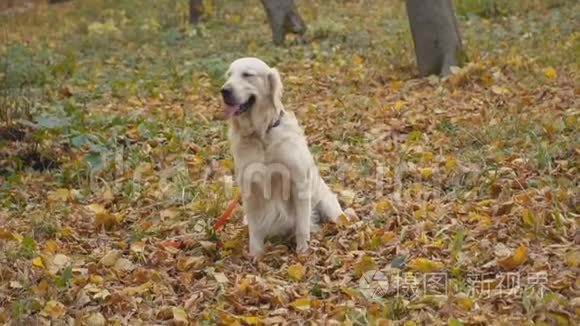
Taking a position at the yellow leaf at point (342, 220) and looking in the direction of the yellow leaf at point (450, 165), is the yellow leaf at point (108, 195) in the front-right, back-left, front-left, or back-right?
back-left

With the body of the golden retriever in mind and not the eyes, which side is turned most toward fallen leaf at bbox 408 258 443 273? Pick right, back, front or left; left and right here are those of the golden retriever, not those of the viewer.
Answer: left

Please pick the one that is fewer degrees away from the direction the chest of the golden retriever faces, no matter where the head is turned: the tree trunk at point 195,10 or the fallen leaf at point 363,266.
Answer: the fallen leaf

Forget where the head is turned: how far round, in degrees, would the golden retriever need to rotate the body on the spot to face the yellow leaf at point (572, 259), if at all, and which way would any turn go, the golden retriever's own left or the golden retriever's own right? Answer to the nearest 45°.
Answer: approximately 90° to the golden retriever's own left

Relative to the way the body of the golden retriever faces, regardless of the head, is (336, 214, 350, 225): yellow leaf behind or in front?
behind

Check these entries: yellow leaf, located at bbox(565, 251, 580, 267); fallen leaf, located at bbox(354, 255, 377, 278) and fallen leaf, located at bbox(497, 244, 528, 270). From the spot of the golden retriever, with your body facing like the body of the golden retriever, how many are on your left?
3

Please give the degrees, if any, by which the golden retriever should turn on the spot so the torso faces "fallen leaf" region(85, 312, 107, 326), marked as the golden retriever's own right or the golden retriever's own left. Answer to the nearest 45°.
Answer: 0° — it already faces it

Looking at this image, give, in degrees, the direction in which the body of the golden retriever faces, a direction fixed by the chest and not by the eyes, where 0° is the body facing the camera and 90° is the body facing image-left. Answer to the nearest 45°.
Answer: approximately 45°

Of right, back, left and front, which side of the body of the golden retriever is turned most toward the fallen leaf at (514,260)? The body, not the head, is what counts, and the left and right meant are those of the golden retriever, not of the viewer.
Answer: left

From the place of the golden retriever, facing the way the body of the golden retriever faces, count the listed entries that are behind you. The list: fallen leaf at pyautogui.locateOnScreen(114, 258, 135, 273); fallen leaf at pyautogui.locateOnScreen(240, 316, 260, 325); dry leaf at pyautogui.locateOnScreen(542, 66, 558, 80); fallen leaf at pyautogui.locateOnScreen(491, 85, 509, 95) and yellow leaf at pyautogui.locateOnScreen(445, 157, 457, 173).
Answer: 3

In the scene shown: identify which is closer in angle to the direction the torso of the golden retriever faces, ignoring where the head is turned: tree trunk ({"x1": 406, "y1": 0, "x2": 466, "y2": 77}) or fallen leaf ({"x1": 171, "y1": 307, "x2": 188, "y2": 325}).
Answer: the fallen leaf
